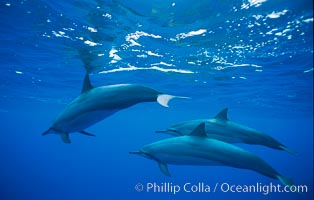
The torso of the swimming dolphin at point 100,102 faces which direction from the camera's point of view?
to the viewer's left

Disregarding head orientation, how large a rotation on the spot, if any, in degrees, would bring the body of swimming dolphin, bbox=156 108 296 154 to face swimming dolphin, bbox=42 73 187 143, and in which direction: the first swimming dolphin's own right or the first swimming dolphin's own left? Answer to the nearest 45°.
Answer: approximately 45° to the first swimming dolphin's own left

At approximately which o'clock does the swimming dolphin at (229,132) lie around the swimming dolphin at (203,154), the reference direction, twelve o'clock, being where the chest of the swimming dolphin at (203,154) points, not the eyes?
the swimming dolphin at (229,132) is roughly at 4 o'clock from the swimming dolphin at (203,154).

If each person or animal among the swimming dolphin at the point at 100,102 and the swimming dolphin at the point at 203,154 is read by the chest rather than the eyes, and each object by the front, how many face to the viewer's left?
2

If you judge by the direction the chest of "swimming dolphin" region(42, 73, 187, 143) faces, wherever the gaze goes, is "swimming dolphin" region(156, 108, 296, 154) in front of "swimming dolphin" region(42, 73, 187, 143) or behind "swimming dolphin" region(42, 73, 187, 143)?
behind

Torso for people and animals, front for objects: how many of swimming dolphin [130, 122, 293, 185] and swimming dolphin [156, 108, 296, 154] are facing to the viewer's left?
2

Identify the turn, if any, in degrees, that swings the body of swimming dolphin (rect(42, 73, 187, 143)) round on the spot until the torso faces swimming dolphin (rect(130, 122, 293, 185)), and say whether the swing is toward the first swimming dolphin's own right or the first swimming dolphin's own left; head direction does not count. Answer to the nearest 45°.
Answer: approximately 180°

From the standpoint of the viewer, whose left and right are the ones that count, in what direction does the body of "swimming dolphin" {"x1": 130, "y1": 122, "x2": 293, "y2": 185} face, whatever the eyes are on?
facing to the left of the viewer

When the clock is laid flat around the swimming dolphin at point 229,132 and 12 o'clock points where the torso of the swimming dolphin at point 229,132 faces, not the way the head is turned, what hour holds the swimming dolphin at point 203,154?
the swimming dolphin at point 203,154 is roughly at 10 o'clock from the swimming dolphin at point 229,132.

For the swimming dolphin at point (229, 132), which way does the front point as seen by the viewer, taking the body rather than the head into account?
to the viewer's left

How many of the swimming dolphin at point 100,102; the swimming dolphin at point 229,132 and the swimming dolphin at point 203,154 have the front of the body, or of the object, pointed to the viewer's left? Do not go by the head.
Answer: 3
